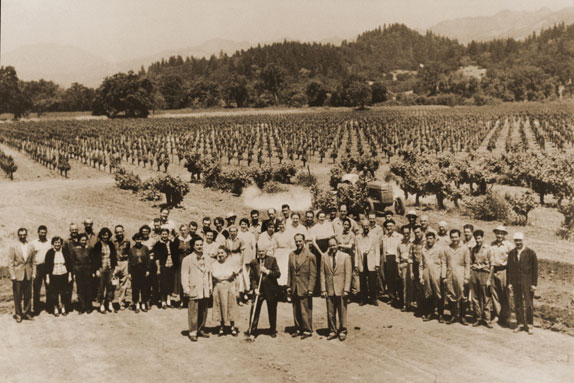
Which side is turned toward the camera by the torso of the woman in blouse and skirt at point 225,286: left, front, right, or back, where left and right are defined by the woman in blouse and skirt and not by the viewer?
front

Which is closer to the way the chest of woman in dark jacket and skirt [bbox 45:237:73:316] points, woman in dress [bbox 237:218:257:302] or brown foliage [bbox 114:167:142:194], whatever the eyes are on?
the woman in dress

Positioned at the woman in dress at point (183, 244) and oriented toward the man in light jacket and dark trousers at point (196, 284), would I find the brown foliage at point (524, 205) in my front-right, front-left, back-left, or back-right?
back-left

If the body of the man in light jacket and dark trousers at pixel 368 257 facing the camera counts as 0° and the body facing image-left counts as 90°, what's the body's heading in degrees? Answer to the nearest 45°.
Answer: approximately 0°

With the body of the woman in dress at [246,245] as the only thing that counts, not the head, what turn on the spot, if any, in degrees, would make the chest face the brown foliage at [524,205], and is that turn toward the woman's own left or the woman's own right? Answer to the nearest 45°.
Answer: approximately 135° to the woman's own left

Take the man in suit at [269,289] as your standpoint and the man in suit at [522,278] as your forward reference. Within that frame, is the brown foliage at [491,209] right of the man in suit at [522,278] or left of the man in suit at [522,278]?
left

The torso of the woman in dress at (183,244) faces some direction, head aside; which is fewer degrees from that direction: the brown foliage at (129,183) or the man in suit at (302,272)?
the man in suit

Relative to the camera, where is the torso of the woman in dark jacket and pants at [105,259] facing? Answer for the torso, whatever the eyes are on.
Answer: toward the camera

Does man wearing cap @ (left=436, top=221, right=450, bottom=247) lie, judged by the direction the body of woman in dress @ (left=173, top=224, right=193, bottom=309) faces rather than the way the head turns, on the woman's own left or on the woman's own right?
on the woman's own left

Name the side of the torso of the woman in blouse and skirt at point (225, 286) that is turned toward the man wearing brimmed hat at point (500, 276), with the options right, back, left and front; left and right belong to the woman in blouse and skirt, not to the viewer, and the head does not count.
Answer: left

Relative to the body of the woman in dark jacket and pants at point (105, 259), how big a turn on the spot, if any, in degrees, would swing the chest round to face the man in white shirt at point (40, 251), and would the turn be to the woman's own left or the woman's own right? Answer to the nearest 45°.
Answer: approximately 90° to the woman's own right

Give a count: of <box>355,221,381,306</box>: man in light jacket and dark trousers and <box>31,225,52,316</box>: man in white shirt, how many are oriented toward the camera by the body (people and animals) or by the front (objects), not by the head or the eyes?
2

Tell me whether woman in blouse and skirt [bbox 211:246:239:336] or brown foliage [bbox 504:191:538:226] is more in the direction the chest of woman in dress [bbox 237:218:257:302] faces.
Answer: the woman in blouse and skirt

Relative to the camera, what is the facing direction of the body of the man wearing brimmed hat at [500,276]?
toward the camera
